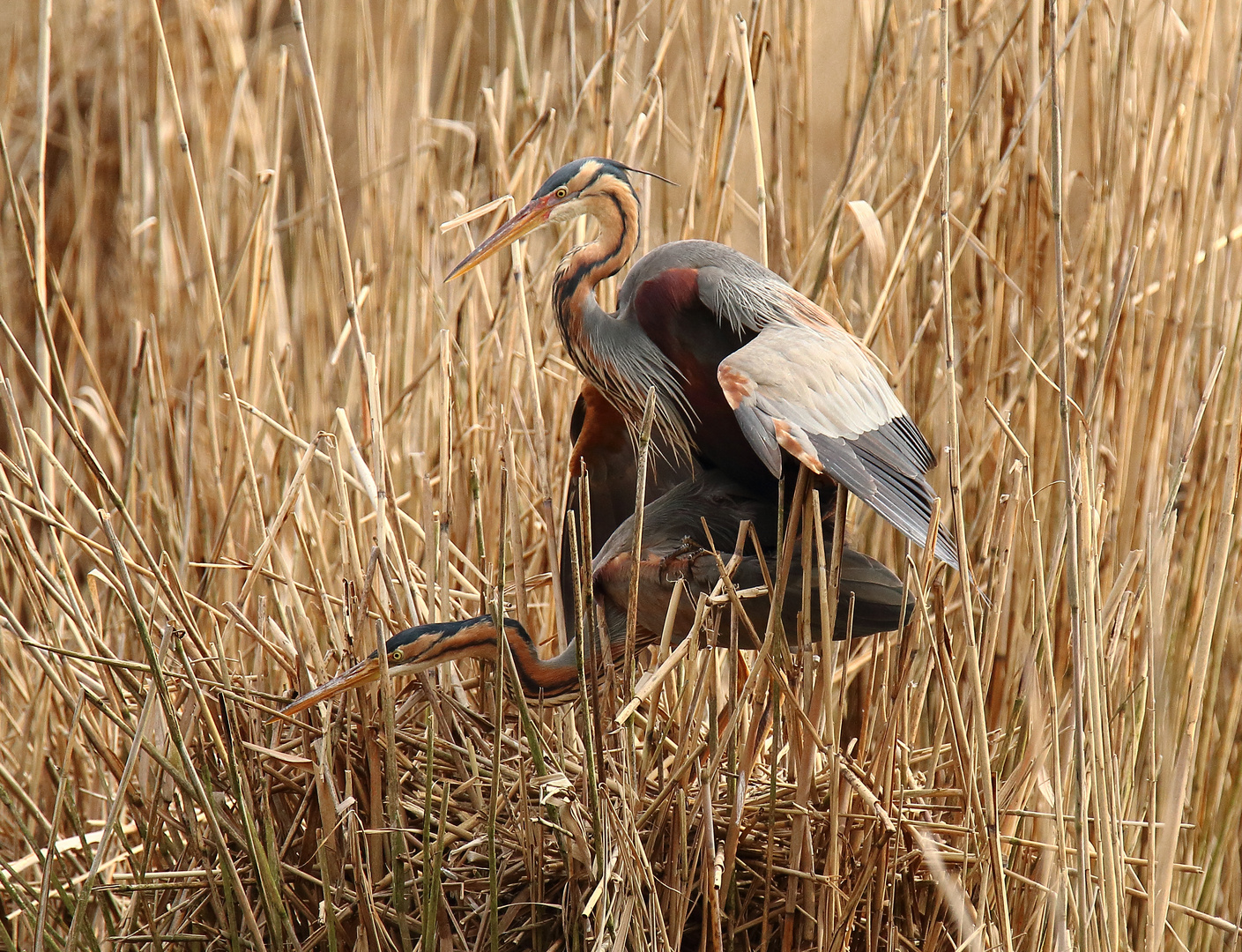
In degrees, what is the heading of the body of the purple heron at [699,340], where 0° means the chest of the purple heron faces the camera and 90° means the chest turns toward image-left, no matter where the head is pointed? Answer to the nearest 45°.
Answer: approximately 90°
